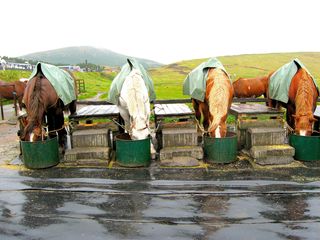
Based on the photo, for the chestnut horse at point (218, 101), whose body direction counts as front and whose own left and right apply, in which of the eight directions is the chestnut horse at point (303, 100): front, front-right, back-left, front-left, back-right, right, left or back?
left

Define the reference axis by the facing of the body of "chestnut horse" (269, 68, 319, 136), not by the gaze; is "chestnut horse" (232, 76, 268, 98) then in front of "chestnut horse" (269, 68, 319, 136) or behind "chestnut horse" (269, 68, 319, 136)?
behind

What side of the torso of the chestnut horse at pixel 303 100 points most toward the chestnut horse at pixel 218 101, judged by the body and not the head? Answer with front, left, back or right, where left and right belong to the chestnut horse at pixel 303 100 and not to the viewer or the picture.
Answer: right

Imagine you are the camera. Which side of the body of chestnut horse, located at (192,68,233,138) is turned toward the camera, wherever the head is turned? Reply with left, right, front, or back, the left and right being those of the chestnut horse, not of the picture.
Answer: front

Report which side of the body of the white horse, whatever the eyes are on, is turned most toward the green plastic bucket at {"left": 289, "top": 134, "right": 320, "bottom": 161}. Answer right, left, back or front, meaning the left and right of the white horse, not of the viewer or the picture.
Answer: left

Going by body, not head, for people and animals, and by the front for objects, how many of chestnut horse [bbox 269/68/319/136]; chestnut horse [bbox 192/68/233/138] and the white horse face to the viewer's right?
0

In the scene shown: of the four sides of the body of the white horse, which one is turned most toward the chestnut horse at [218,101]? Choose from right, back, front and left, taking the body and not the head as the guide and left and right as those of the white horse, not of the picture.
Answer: left

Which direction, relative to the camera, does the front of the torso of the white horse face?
toward the camera
